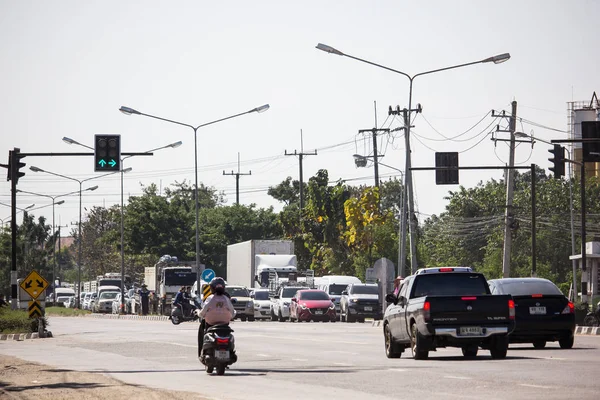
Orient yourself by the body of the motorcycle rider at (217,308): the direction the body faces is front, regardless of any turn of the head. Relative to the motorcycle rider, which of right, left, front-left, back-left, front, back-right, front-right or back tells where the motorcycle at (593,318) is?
front-right

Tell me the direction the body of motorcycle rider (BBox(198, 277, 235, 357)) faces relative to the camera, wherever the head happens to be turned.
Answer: away from the camera

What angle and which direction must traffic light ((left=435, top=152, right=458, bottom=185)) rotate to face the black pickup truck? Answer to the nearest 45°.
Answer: approximately 180°

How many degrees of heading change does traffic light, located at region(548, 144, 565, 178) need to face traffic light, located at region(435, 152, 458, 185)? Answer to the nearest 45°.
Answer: approximately 45° to its right

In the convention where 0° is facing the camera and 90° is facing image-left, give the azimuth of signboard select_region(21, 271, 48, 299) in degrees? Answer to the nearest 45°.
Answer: approximately 0°

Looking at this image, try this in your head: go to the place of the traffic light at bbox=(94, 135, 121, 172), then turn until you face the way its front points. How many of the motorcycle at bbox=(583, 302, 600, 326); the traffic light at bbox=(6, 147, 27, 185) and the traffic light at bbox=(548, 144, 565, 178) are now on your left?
2
